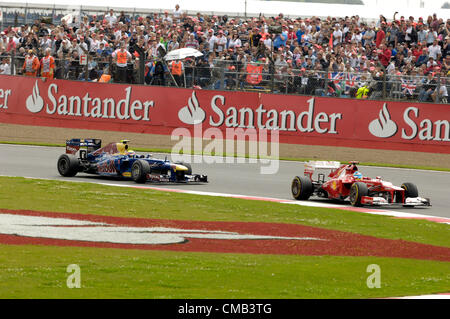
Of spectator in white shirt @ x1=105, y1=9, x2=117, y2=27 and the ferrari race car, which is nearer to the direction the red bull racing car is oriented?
the ferrari race car

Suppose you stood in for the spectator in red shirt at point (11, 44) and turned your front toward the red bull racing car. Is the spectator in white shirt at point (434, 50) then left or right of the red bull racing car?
left

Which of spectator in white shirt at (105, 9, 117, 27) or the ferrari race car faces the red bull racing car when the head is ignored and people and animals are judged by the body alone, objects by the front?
the spectator in white shirt

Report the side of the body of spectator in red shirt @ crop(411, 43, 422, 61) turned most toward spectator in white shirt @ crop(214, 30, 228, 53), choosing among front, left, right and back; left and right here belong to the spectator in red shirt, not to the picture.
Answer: right

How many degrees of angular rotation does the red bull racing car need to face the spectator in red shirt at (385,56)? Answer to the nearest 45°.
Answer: approximately 90° to its left

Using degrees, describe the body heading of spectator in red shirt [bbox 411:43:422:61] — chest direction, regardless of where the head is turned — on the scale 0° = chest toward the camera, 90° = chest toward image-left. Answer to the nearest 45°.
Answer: approximately 0°

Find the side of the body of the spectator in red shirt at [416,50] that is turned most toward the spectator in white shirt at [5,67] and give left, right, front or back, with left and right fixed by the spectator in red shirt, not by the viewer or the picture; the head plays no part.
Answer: right

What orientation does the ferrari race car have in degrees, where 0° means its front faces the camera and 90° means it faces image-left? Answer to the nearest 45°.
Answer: approximately 315°

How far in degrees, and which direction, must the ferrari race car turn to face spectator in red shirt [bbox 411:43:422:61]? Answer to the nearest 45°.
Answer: approximately 135° to its left

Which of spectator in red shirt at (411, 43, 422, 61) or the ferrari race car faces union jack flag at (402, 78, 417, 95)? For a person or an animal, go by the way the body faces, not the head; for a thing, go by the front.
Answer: the spectator in red shirt

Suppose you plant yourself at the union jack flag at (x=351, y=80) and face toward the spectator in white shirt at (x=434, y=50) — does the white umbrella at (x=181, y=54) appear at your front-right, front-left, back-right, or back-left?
back-left

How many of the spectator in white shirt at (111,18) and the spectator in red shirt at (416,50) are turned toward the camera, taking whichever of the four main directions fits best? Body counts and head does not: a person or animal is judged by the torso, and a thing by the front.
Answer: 2

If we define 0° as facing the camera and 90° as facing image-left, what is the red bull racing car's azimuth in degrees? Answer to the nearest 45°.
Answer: approximately 315°
